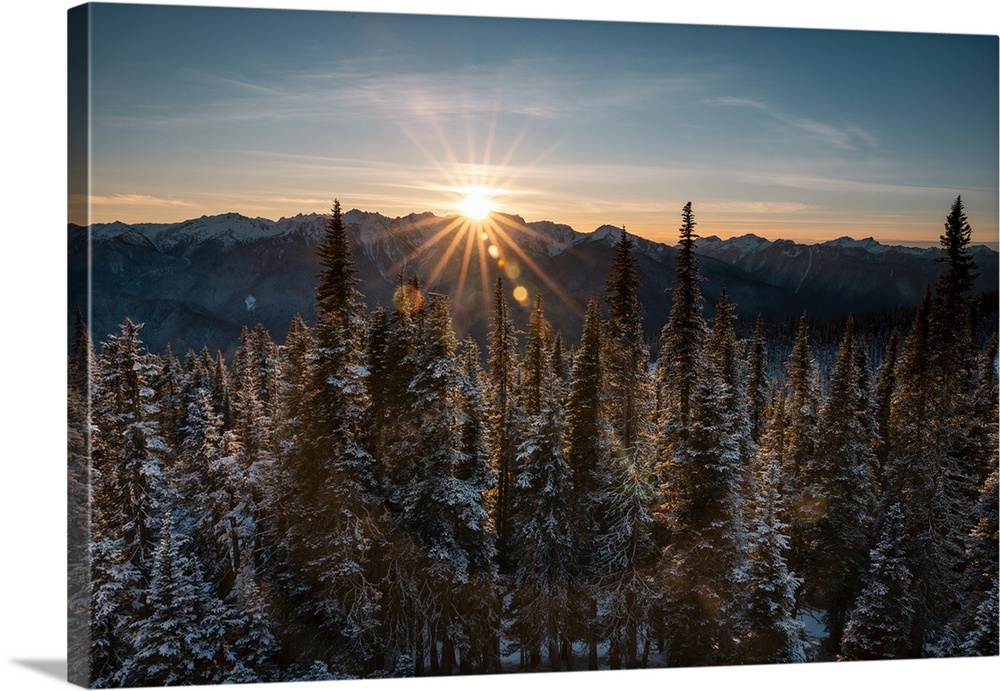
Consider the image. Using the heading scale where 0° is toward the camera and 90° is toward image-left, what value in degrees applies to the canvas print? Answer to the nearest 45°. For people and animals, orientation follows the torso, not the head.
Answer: approximately 315°
